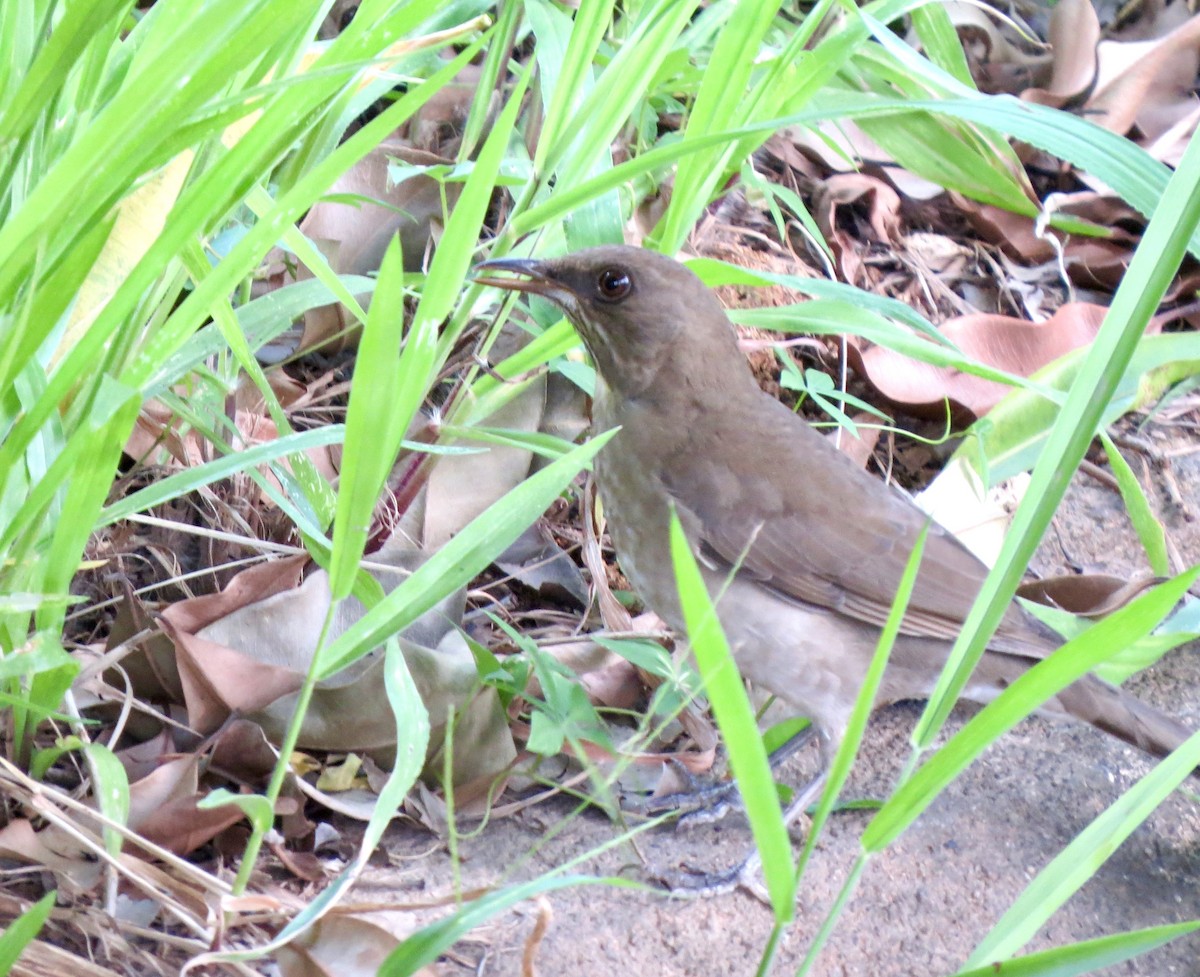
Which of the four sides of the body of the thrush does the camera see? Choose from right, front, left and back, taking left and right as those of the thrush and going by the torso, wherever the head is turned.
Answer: left

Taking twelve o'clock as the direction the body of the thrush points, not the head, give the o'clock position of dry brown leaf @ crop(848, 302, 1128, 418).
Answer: The dry brown leaf is roughly at 4 o'clock from the thrush.

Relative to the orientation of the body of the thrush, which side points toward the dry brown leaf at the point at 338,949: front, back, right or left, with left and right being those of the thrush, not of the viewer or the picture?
front

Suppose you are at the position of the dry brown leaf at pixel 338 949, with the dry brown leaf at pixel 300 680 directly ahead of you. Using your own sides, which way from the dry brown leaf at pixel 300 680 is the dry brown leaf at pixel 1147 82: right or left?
right

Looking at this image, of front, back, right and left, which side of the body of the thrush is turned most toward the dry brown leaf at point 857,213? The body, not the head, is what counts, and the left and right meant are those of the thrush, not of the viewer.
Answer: right

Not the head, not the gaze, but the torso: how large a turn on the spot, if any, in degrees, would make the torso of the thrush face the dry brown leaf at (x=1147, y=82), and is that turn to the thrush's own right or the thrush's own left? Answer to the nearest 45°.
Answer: approximately 135° to the thrush's own right

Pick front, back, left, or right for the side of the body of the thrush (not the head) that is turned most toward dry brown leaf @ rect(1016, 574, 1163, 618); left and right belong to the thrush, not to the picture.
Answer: back

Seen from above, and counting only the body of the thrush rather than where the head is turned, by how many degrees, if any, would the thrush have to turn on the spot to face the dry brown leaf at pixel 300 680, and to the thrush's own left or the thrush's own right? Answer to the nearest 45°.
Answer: approximately 45° to the thrush's own left

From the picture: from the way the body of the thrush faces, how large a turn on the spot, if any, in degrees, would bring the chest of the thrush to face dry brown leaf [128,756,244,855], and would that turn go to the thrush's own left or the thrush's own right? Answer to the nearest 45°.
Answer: approximately 45° to the thrush's own left

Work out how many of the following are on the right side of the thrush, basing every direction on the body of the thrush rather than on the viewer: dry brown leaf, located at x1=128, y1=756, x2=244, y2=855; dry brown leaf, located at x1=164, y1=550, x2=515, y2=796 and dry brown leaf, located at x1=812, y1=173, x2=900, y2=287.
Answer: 1

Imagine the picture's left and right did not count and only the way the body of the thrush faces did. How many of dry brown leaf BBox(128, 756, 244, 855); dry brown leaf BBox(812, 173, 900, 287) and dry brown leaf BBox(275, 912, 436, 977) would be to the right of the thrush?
1
